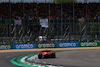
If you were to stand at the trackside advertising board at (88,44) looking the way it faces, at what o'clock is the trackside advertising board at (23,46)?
the trackside advertising board at (23,46) is roughly at 2 o'clock from the trackside advertising board at (88,44).

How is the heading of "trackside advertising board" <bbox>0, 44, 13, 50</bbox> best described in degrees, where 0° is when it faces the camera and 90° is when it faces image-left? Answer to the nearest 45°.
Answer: approximately 0°

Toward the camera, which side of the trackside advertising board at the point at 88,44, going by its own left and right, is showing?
front

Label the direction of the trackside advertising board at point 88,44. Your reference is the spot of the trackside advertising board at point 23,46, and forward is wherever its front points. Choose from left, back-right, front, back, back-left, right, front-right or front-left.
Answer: left

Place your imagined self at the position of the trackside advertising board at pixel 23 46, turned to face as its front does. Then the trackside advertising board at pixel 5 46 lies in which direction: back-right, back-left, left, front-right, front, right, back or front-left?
right

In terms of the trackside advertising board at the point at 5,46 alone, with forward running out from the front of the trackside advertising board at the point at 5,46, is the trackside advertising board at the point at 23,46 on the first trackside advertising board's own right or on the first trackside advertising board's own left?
on the first trackside advertising board's own left

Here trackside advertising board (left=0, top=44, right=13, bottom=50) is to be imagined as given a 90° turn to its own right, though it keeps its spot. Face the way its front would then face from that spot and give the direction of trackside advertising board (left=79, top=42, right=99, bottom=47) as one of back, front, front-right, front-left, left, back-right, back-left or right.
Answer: back

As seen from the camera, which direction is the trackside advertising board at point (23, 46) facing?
toward the camera
